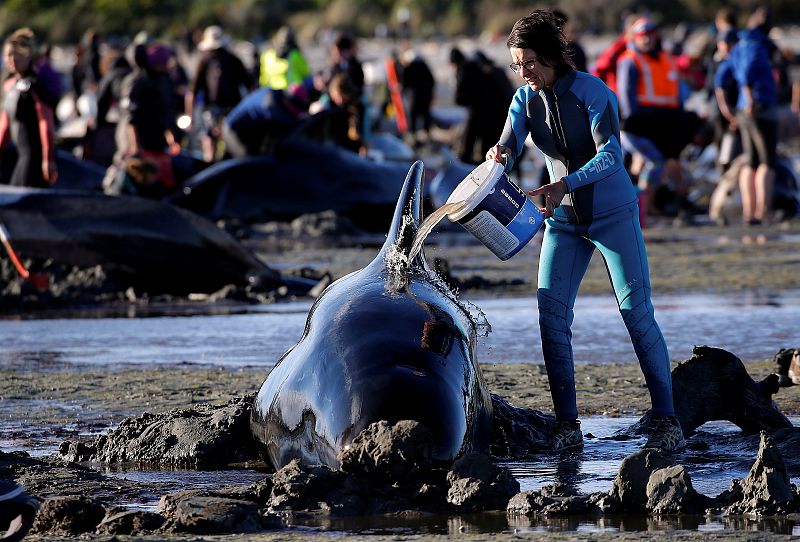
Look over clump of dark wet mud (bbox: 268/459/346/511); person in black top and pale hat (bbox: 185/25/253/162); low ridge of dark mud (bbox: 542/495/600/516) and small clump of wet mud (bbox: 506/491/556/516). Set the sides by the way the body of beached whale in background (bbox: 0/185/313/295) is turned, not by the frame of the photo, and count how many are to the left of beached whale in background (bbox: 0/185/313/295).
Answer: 3

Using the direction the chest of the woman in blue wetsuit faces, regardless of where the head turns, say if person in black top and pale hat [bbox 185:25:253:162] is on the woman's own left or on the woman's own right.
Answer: on the woman's own right

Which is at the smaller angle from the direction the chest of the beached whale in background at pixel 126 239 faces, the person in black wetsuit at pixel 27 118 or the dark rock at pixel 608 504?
the person in black wetsuit

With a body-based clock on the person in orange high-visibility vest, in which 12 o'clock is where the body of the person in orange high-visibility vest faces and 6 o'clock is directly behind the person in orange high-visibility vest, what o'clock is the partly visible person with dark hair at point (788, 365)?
The partly visible person with dark hair is roughly at 12 o'clock from the person in orange high-visibility vest.

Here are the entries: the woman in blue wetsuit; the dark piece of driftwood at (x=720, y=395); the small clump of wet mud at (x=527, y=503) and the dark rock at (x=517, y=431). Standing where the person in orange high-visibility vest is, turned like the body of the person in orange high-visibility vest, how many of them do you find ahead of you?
4

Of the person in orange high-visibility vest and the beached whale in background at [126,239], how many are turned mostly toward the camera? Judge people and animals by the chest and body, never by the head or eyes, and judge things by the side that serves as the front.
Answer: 1

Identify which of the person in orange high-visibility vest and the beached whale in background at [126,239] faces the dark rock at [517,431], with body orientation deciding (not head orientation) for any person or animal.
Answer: the person in orange high-visibility vest

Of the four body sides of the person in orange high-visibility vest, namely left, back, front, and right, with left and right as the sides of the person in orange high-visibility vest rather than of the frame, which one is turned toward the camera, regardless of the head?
front

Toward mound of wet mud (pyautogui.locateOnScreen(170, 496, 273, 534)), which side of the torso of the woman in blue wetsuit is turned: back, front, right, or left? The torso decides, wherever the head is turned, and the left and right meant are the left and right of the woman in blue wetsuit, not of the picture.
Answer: front

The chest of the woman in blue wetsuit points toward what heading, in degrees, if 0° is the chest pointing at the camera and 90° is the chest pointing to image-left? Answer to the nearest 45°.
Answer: approximately 45°

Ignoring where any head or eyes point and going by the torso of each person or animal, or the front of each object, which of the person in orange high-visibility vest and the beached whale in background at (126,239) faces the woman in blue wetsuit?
the person in orange high-visibility vest

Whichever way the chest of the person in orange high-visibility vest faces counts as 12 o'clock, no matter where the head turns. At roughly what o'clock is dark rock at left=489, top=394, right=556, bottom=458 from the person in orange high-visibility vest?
The dark rock is roughly at 12 o'clock from the person in orange high-visibility vest.

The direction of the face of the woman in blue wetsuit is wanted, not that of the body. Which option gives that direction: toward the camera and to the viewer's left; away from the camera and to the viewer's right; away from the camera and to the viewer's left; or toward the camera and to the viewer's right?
toward the camera and to the viewer's left

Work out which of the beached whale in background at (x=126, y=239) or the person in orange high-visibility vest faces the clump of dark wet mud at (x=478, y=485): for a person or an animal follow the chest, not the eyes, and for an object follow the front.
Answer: the person in orange high-visibility vest

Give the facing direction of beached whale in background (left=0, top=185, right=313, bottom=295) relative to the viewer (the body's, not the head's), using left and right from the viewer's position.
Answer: facing to the left of the viewer

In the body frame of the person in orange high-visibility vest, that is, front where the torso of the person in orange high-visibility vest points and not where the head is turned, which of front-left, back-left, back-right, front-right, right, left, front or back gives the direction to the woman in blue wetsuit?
front
